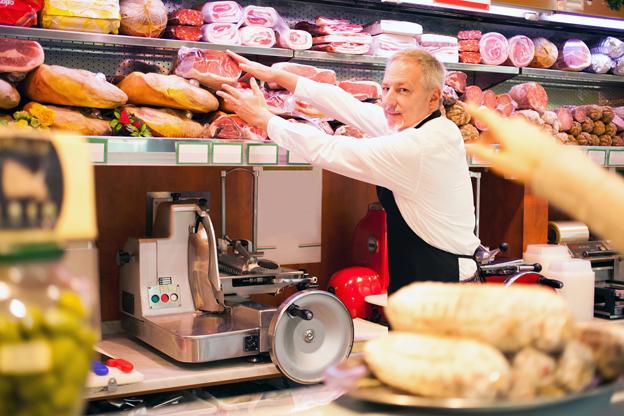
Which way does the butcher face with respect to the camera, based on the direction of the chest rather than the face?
to the viewer's left

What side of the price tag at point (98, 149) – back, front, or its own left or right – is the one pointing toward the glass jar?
front

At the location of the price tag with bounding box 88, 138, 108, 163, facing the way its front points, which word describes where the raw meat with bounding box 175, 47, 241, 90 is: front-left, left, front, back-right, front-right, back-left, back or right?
back-left

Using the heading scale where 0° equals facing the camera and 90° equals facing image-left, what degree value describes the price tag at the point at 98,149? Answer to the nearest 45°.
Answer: approximately 0°

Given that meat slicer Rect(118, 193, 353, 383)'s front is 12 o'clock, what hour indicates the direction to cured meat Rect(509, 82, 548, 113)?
The cured meat is roughly at 8 o'clock from the meat slicer.

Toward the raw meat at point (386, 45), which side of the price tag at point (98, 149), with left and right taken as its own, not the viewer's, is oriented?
left

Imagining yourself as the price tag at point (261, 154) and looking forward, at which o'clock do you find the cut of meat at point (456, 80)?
The cut of meat is roughly at 8 o'clock from the price tag.

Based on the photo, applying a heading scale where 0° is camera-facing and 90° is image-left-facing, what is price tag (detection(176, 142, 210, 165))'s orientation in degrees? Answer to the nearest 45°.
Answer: approximately 0°

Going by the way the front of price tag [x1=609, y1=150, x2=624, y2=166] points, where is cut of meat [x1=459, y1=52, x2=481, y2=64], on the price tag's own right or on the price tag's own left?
on the price tag's own right
